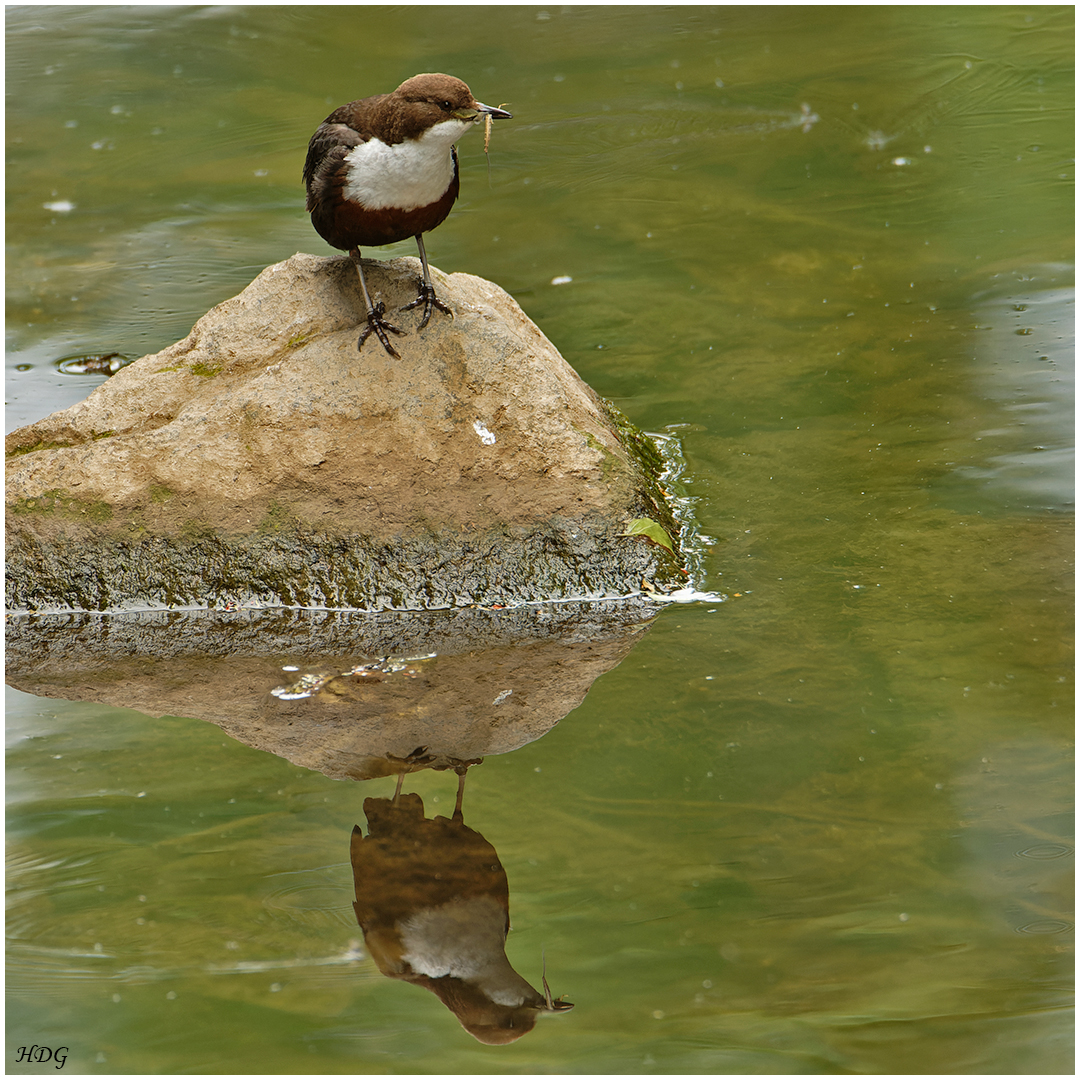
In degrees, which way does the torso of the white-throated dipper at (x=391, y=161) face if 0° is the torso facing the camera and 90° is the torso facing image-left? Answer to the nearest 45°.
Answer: approximately 315°
